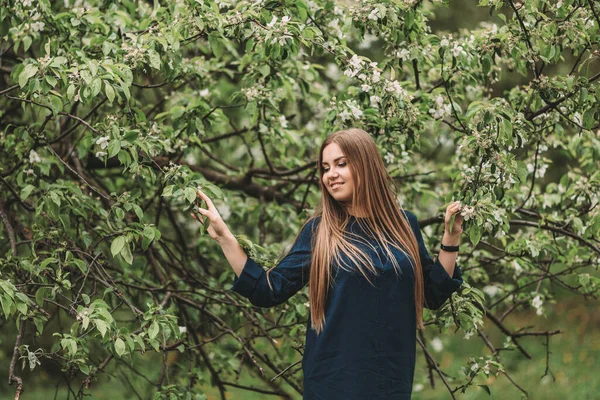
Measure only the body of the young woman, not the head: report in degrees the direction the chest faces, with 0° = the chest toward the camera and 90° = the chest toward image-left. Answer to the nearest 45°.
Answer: approximately 0°

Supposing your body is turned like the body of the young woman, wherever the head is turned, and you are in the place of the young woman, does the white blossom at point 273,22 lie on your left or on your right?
on your right
